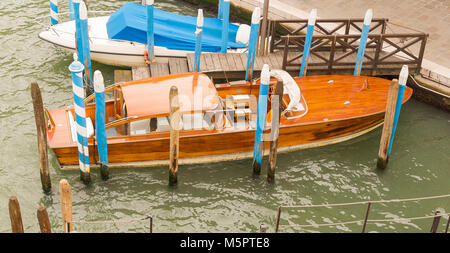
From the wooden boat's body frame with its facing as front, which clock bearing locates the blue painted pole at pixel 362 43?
The blue painted pole is roughly at 11 o'clock from the wooden boat.

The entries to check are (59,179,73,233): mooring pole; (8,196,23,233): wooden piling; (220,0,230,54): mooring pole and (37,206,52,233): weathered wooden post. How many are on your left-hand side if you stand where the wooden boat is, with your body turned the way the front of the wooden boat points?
1

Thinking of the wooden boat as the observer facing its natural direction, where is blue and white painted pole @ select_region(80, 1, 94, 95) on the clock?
The blue and white painted pole is roughly at 7 o'clock from the wooden boat.

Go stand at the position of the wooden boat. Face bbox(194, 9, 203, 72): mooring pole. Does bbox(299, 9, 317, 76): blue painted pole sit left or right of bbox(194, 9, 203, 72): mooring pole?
right

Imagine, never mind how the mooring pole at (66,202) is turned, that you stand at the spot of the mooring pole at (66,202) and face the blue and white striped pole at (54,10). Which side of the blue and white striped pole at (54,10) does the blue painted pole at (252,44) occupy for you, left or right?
right

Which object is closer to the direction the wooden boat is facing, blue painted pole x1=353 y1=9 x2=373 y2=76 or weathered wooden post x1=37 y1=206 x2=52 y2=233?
the blue painted pole

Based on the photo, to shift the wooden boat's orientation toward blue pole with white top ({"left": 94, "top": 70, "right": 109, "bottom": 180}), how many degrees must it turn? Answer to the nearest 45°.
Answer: approximately 135° to its right

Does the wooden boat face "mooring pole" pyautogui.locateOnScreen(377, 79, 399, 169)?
yes

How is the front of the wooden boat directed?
to the viewer's right

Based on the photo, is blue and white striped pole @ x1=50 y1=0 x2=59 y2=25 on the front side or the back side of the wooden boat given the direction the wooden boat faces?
on the back side

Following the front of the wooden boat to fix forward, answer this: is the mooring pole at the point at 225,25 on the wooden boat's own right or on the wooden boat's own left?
on the wooden boat's own left

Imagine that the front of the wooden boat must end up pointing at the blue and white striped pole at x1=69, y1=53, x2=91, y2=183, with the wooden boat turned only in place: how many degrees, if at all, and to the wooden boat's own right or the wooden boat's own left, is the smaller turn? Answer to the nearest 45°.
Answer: approximately 135° to the wooden boat's own right

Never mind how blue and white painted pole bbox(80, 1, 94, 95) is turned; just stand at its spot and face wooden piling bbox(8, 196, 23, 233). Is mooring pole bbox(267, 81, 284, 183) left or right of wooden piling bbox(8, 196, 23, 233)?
left

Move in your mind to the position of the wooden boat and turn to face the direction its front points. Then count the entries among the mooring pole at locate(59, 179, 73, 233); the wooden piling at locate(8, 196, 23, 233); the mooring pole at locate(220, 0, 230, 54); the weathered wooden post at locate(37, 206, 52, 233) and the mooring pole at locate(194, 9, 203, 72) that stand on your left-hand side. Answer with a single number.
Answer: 2

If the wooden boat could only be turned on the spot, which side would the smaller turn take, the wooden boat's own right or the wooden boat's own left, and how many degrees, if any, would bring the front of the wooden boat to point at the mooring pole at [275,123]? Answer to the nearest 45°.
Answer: approximately 45° to the wooden boat's own right

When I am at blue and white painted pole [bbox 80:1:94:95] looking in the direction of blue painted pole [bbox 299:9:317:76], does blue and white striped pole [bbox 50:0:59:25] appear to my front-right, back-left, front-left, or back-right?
back-left

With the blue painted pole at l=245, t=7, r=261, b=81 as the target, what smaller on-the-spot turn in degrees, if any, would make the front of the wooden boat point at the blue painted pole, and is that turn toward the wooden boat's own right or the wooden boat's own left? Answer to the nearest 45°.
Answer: approximately 45° to the wooden boat's own left
